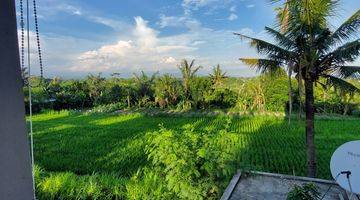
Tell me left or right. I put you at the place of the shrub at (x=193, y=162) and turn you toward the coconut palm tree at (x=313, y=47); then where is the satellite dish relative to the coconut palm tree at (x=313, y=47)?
right

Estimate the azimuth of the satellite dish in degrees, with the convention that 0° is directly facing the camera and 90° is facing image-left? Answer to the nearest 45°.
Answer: approximately 45°

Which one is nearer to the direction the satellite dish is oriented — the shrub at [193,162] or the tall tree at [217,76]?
the shrub

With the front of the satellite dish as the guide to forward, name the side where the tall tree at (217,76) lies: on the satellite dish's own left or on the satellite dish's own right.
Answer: on the satellite dish's own right

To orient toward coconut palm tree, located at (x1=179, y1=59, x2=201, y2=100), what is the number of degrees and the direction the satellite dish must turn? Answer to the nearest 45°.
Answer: approximately 90° to its right

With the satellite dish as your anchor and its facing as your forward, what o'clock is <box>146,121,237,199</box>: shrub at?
The shrub is roughly at 1 o'clock from the satellite dish.

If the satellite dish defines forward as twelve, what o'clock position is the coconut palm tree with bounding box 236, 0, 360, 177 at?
The coconut palm tree is roughly at 4 o'clock from the satellite dish.

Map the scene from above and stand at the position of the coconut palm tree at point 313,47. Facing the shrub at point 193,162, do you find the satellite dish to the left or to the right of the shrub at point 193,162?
left
